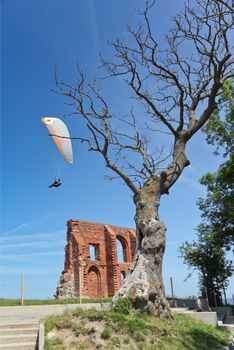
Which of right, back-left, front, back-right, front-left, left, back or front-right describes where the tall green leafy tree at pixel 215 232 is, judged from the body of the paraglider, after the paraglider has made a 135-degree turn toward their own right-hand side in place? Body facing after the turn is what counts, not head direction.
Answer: front

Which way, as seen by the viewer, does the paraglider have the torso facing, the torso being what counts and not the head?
to the viewer's left

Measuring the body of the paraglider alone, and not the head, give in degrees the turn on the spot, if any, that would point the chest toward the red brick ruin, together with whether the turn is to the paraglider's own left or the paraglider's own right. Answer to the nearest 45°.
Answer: approximately 90° to the paraglider's own right
